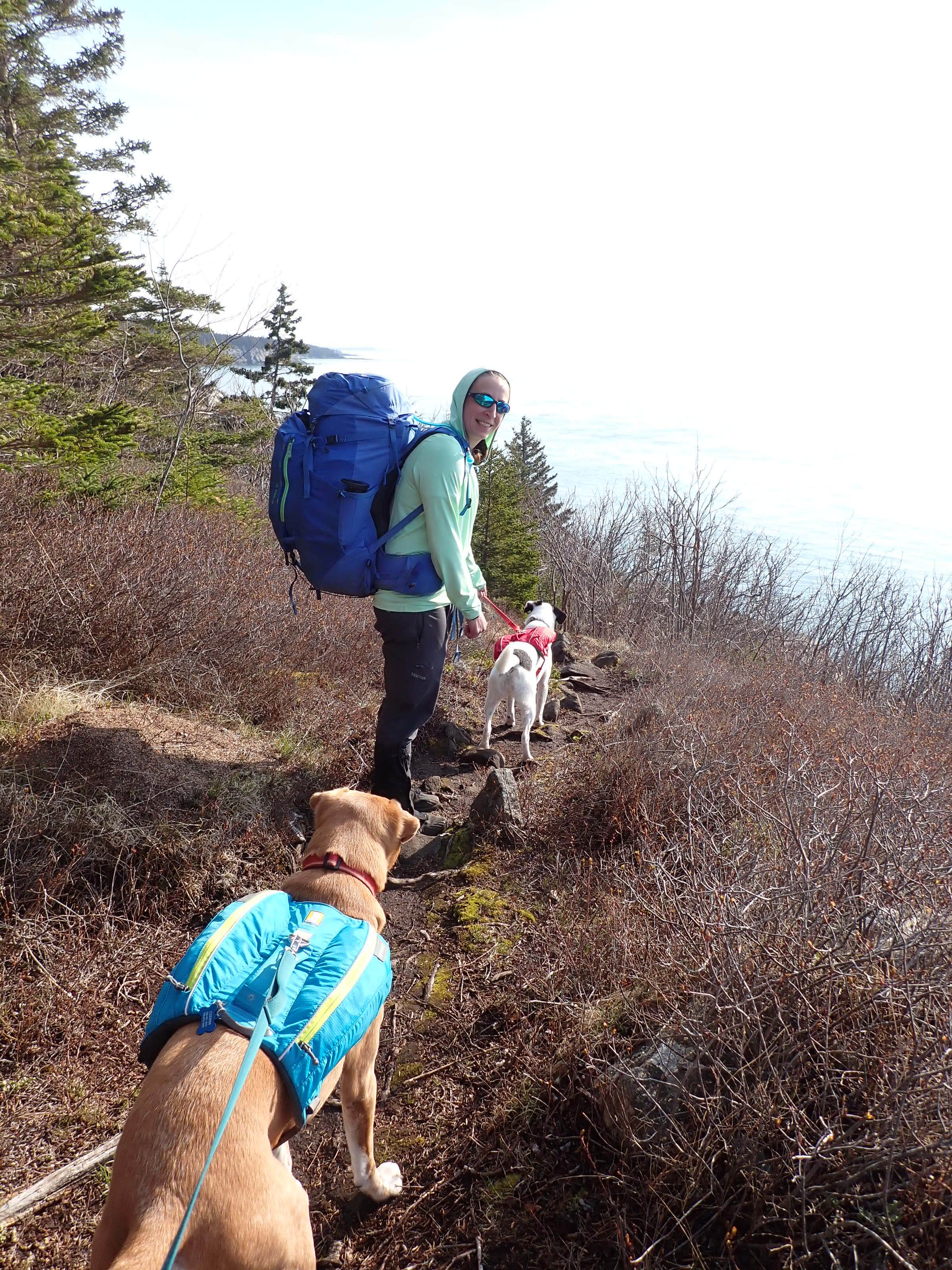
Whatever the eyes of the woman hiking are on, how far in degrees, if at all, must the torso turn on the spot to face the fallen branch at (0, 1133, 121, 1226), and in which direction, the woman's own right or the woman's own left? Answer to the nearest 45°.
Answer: approximately 90° to the woman's own right

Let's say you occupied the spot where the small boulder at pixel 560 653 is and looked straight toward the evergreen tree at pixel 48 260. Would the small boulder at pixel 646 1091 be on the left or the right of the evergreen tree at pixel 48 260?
left

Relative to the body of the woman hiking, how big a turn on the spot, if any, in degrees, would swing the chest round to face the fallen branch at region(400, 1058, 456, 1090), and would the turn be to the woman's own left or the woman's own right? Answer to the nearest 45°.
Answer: approximately 90° to the woman's own right

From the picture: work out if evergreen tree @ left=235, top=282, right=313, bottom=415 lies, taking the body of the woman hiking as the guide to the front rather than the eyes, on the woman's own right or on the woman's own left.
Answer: on the woman's own left

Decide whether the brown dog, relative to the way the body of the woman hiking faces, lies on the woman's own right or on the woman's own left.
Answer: on the woman's own right

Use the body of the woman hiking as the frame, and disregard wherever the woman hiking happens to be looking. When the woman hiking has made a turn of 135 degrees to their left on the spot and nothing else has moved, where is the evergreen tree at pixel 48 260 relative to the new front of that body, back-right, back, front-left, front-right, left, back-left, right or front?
front

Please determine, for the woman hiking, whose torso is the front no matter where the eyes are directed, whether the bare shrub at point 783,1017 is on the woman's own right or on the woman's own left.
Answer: on the woman's own right

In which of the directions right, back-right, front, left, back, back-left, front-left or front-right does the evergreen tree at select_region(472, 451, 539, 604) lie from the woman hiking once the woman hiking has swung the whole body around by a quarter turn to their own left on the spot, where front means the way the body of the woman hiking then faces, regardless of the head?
front

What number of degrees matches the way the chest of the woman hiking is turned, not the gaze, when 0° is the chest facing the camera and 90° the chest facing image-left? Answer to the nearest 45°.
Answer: approximately 270°

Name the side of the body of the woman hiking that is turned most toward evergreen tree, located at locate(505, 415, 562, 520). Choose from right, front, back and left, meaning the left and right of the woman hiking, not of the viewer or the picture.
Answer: left
